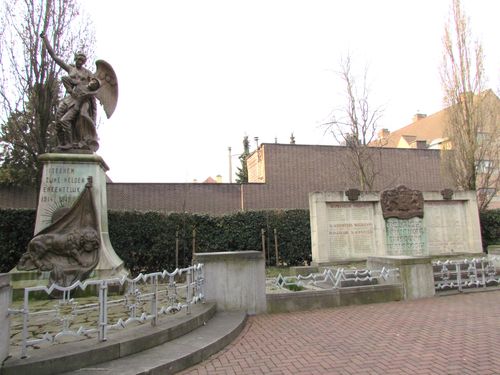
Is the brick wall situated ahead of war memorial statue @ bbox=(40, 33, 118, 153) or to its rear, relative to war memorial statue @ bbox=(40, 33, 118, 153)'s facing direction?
to the rear

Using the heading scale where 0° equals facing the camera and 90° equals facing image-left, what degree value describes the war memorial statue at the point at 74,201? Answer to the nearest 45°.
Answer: approximately 45°

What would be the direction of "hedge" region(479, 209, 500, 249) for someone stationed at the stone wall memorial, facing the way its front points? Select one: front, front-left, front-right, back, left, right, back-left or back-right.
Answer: back-left

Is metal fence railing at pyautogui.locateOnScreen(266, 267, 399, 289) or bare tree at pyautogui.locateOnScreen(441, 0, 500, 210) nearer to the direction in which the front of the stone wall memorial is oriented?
the metal fence railing

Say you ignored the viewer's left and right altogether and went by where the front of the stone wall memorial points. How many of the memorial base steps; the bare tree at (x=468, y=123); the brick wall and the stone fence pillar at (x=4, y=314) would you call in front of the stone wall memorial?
2

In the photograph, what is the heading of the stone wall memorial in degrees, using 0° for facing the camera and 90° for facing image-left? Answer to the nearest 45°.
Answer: approximately 0°

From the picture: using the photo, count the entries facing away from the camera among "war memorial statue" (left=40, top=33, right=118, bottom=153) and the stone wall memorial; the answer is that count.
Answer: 0

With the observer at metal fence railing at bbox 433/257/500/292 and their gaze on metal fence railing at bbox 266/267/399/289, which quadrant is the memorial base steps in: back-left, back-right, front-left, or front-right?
front-left

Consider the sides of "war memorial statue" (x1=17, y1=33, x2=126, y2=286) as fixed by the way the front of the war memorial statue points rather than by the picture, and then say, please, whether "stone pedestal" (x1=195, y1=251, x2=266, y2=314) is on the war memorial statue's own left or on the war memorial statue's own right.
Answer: on the war memorial statue's own left

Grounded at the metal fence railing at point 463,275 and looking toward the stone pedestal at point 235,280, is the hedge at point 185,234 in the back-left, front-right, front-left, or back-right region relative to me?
front-right

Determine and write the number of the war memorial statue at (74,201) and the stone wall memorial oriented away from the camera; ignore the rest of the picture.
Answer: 0

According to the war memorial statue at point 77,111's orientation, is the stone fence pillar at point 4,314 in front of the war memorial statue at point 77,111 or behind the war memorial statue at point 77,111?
in front
